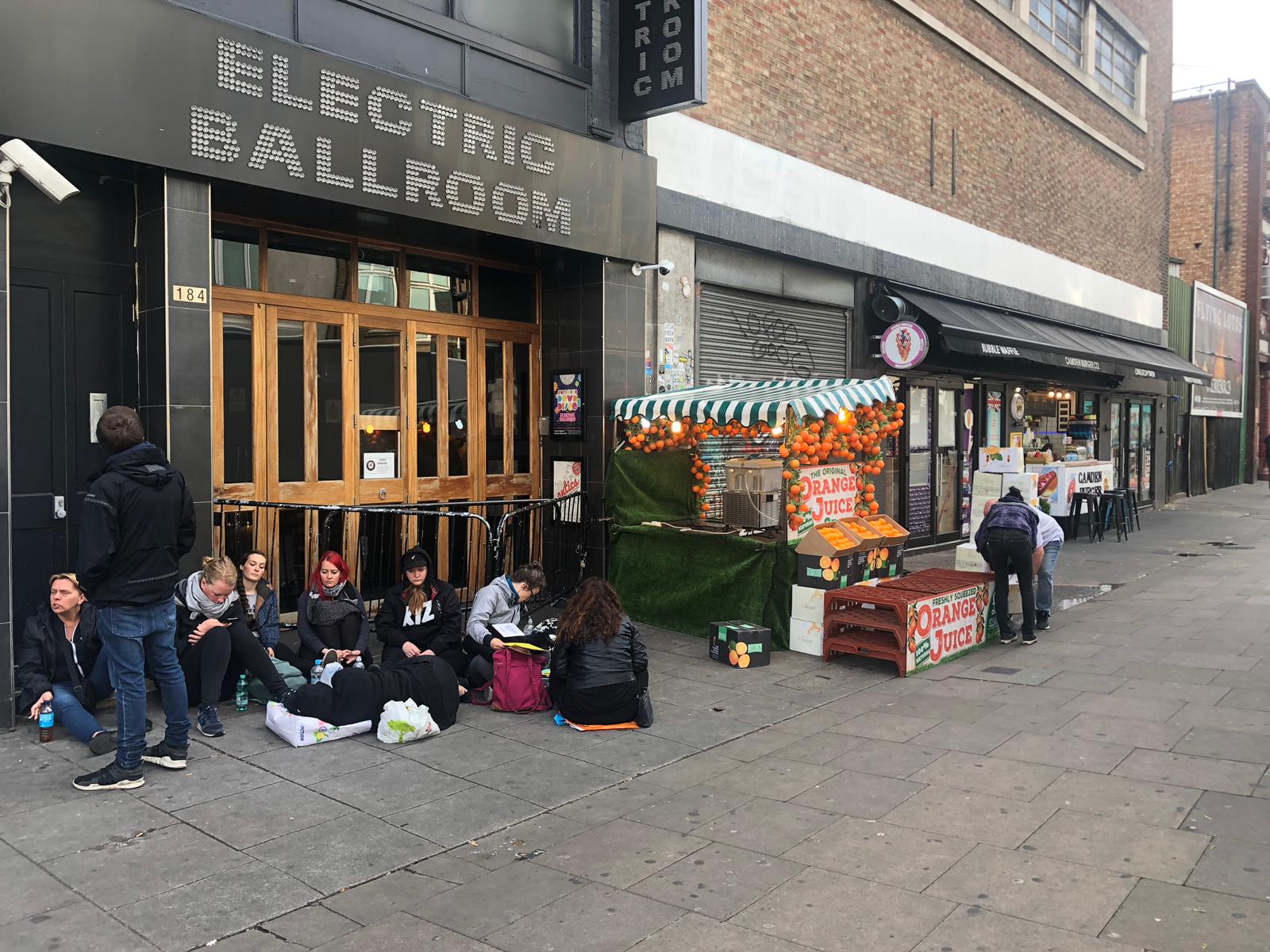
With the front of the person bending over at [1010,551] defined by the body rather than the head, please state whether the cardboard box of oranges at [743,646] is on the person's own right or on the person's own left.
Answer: on the person's own left

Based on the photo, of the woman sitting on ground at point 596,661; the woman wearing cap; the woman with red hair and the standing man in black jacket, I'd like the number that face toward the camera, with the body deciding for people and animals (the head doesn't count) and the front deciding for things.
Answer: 2

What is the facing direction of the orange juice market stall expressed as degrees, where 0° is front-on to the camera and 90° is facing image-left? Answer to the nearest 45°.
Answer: approximately 315°

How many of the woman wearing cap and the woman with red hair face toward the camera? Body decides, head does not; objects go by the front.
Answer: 2

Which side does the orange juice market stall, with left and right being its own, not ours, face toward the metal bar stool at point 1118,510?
left

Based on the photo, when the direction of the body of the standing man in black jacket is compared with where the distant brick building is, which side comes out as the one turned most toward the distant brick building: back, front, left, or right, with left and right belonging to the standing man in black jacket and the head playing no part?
right

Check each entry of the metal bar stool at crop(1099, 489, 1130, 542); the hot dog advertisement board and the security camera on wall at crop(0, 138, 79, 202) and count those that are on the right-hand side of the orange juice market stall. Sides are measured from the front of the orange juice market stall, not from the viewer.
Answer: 1

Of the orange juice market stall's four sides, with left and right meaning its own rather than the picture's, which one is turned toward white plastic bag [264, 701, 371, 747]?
right

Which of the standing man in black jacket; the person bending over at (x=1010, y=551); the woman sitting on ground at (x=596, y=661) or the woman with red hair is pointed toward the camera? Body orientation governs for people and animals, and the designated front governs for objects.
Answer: the woman with red hair

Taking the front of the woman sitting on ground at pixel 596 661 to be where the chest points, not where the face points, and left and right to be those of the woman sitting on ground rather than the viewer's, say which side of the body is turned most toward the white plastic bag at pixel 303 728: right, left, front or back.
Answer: left

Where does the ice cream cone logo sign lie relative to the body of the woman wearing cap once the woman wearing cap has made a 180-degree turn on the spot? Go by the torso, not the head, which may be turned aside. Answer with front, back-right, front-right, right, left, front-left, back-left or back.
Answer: front-right

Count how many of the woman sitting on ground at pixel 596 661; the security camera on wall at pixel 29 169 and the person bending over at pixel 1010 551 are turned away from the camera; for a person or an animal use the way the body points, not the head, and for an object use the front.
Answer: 2

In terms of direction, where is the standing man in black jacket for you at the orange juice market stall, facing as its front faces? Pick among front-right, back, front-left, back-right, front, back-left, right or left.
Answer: right

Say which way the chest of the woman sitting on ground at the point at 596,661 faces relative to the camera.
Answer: away from the camera

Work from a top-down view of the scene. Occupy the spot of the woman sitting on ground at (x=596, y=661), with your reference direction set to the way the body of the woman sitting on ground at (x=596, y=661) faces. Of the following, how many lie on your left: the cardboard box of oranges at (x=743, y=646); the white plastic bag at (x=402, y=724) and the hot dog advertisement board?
1

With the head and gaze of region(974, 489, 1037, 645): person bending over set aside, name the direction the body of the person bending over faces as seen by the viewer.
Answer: away from the camera

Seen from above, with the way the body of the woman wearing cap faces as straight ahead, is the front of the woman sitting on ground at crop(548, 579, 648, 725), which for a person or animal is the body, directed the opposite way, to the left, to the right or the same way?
the opposite way
